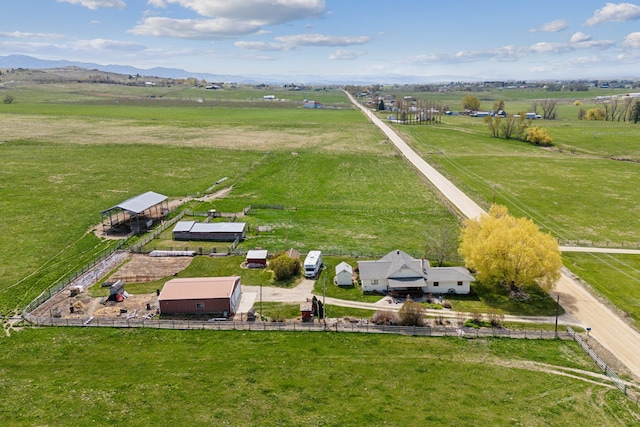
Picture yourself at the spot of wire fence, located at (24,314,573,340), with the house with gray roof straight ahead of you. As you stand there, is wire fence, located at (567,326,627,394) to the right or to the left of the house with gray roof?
right

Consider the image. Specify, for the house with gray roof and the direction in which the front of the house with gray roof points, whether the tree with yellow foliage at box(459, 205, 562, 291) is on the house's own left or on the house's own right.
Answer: on the house's own left

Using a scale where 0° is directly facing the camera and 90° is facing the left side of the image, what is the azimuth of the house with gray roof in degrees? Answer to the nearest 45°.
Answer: approximately 0°

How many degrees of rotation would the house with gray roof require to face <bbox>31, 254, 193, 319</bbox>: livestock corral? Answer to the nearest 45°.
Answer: approximately 90° to its right

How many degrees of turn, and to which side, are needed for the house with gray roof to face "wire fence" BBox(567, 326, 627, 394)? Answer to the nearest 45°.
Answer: approximately 45° to its left
